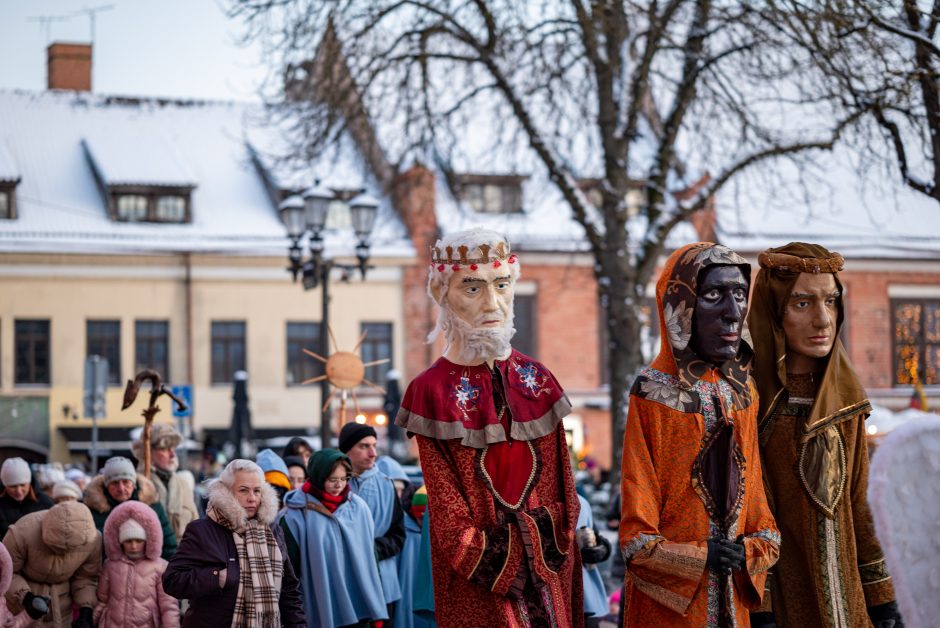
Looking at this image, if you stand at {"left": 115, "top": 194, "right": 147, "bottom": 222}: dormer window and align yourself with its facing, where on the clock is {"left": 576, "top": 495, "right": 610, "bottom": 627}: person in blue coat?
The person in blue coat is roughly at 12 o'clock from the dormer window.

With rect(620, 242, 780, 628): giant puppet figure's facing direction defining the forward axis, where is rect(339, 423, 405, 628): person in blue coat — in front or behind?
behind

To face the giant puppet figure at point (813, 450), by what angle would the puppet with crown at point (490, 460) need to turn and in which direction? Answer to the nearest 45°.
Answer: approximately 45° to its left

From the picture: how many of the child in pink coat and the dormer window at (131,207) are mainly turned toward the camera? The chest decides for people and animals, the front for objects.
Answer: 2

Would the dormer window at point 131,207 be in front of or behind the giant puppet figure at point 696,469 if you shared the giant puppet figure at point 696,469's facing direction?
behind

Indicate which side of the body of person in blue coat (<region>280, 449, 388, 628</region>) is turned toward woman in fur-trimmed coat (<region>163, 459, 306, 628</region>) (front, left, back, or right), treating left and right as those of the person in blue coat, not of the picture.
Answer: right
